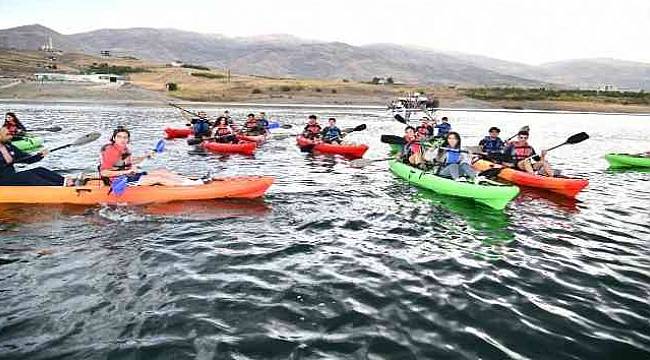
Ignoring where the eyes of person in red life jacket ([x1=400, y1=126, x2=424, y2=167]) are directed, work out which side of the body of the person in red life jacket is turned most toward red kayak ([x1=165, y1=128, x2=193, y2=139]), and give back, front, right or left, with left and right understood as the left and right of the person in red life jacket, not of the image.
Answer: back

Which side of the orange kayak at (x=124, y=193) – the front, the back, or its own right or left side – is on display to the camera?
right

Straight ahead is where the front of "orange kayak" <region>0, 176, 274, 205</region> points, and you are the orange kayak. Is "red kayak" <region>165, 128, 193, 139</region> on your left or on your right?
on your left

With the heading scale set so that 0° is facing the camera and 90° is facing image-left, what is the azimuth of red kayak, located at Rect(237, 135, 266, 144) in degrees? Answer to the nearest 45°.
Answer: approximately 270°

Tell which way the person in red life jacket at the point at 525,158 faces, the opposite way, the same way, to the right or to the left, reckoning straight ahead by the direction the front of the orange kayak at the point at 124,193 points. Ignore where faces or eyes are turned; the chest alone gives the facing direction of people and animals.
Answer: to the right

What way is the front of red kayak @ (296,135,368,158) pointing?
to the viewer's right

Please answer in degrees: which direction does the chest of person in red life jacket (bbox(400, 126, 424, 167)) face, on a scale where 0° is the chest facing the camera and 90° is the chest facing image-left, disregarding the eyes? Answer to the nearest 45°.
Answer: approximately 315°
